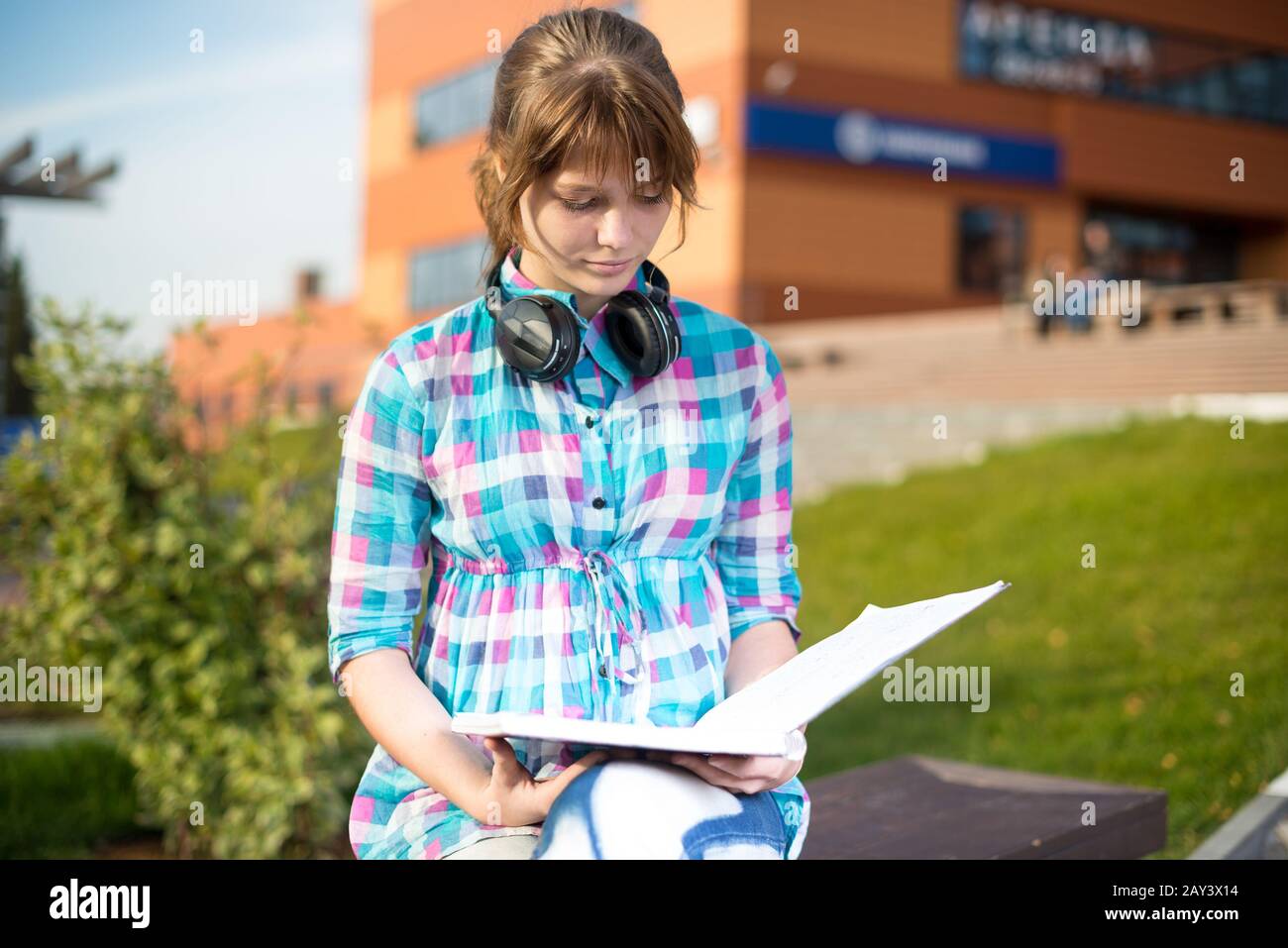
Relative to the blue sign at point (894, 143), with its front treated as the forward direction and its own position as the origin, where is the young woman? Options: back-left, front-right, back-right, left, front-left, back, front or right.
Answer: front-right

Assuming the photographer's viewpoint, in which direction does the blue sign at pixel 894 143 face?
facing the viewer and to the right of the viewer

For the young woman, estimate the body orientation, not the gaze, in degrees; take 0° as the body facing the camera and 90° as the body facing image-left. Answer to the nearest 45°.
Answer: approximately 0°

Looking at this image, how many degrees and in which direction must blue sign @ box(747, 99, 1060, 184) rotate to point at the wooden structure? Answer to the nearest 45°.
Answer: approximately 45° to its right

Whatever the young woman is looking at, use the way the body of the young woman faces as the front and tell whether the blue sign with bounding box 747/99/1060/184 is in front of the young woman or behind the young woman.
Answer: behind

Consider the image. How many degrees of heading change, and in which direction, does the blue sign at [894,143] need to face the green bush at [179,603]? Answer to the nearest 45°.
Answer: approximately 45° to its right

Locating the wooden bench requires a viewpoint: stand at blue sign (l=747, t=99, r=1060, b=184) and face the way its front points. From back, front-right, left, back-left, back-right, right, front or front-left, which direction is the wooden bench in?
front-right

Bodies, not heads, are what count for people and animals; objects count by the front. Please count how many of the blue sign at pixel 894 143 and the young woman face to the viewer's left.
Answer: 0
